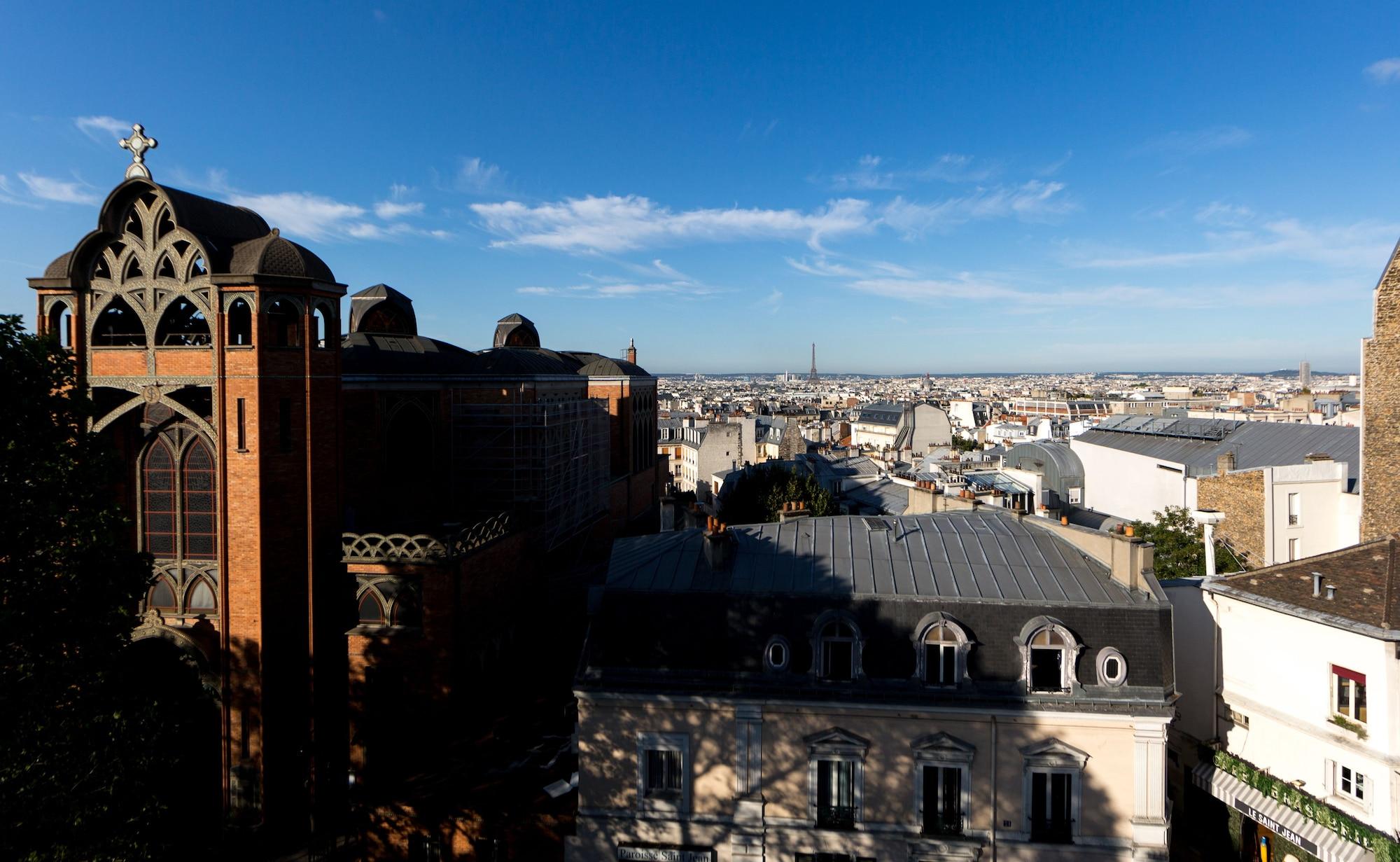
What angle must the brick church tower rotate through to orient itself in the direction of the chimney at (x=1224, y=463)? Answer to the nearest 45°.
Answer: approximately 135° to its left

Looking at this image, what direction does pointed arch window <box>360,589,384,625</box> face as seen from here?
toward the camera

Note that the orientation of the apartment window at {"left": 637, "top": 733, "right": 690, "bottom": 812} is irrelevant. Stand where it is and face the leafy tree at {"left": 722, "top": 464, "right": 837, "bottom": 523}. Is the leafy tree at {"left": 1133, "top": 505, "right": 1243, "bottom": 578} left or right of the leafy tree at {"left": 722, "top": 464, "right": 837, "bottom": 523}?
right

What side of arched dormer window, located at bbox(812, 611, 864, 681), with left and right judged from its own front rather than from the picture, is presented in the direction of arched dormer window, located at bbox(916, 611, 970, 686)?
left

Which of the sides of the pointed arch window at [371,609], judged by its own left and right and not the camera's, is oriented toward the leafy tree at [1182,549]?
left

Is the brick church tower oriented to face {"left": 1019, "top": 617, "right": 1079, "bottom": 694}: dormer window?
no

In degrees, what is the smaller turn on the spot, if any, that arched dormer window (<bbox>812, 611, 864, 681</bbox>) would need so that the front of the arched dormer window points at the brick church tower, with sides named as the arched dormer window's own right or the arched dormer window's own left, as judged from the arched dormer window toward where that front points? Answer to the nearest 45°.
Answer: approximately 90° to the arched dormer window's own right

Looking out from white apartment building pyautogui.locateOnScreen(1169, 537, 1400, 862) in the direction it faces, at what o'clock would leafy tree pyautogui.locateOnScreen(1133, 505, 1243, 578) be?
The leafy tree is roughly at 4 o'clock from the white apartment building.

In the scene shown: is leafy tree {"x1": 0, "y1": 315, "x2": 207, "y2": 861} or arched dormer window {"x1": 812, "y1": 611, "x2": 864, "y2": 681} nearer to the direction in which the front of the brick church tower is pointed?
the leafy tree

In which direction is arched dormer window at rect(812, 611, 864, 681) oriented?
toward the camera

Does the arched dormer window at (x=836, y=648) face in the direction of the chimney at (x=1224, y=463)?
no

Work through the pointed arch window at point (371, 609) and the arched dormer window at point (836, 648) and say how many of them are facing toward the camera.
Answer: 2

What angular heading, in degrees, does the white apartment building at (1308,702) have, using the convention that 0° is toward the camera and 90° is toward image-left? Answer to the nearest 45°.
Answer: approximately 45°

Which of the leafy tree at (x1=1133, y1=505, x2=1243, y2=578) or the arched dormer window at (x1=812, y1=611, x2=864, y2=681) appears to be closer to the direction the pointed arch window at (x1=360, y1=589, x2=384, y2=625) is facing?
the arched dormer window
